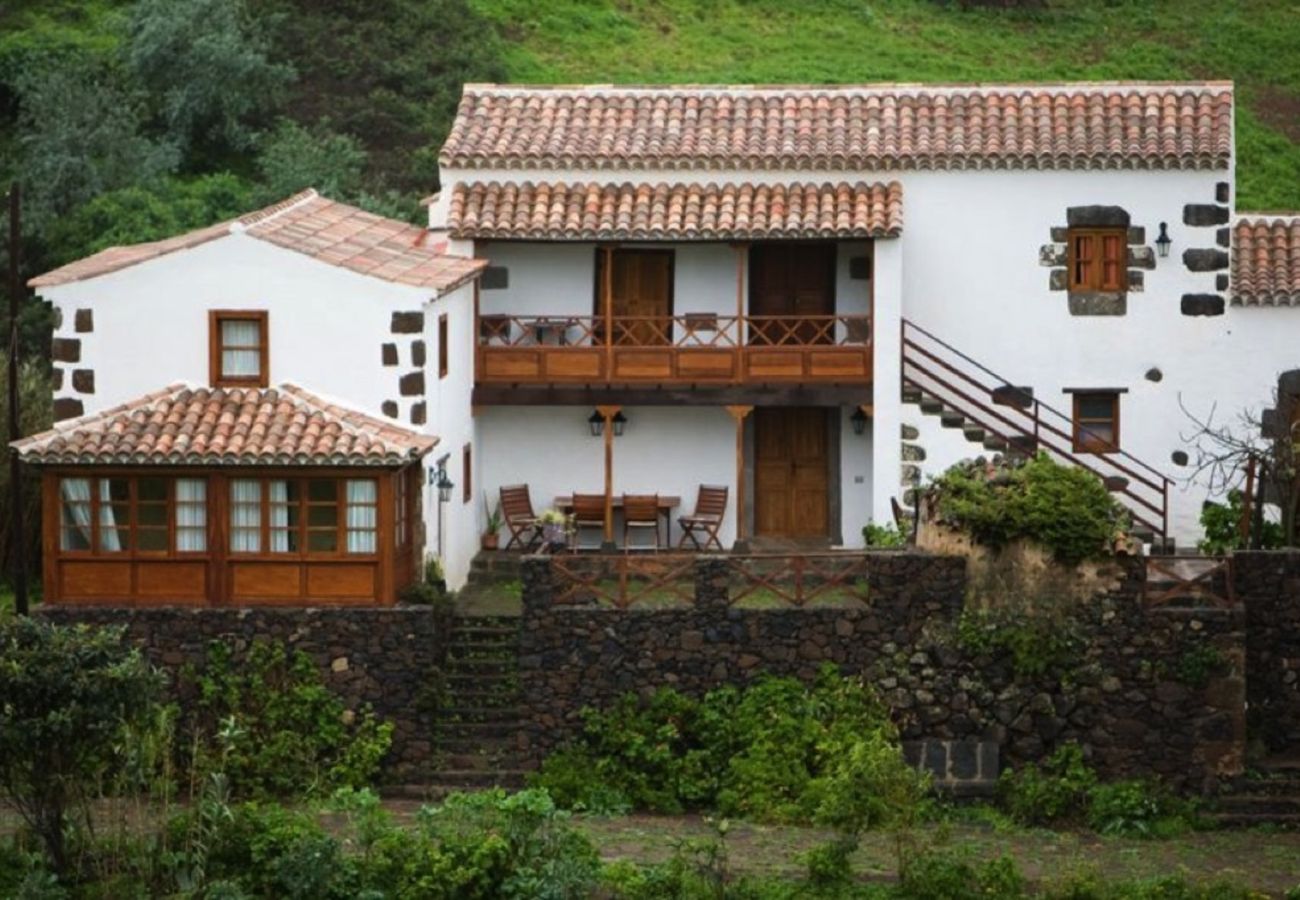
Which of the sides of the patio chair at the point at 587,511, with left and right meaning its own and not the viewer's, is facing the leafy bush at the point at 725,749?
back

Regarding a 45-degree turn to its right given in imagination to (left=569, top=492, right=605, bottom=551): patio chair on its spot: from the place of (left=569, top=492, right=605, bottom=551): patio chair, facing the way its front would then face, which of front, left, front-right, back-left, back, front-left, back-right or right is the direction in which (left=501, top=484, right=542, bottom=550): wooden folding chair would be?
back-left

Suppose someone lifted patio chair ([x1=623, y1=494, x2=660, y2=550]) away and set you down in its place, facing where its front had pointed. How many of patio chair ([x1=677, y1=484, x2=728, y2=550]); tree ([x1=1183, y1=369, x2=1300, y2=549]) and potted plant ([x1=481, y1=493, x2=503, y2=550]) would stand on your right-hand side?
2

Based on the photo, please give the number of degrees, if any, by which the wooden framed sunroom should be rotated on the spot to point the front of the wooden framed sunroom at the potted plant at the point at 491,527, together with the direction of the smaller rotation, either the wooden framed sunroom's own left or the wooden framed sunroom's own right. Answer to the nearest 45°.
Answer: approximately 135° to the wooden framed sunroom's own left

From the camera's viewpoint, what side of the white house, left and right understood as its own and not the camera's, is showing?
front

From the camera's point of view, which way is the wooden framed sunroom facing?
toward the camera

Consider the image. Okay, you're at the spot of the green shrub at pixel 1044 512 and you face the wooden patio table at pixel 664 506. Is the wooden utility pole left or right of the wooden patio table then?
left

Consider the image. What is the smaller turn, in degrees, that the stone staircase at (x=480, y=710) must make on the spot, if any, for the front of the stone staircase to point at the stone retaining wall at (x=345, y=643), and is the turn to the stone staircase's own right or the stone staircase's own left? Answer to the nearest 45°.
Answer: approximately 90° to the stone staircase's own right

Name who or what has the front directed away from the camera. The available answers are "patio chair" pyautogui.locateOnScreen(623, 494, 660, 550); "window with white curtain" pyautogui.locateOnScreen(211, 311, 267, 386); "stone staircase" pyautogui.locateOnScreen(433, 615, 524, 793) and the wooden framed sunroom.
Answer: the patio chair

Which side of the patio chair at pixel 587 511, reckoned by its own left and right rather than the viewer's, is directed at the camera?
back

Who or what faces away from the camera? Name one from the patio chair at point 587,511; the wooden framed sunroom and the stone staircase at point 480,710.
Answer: the patio chair
